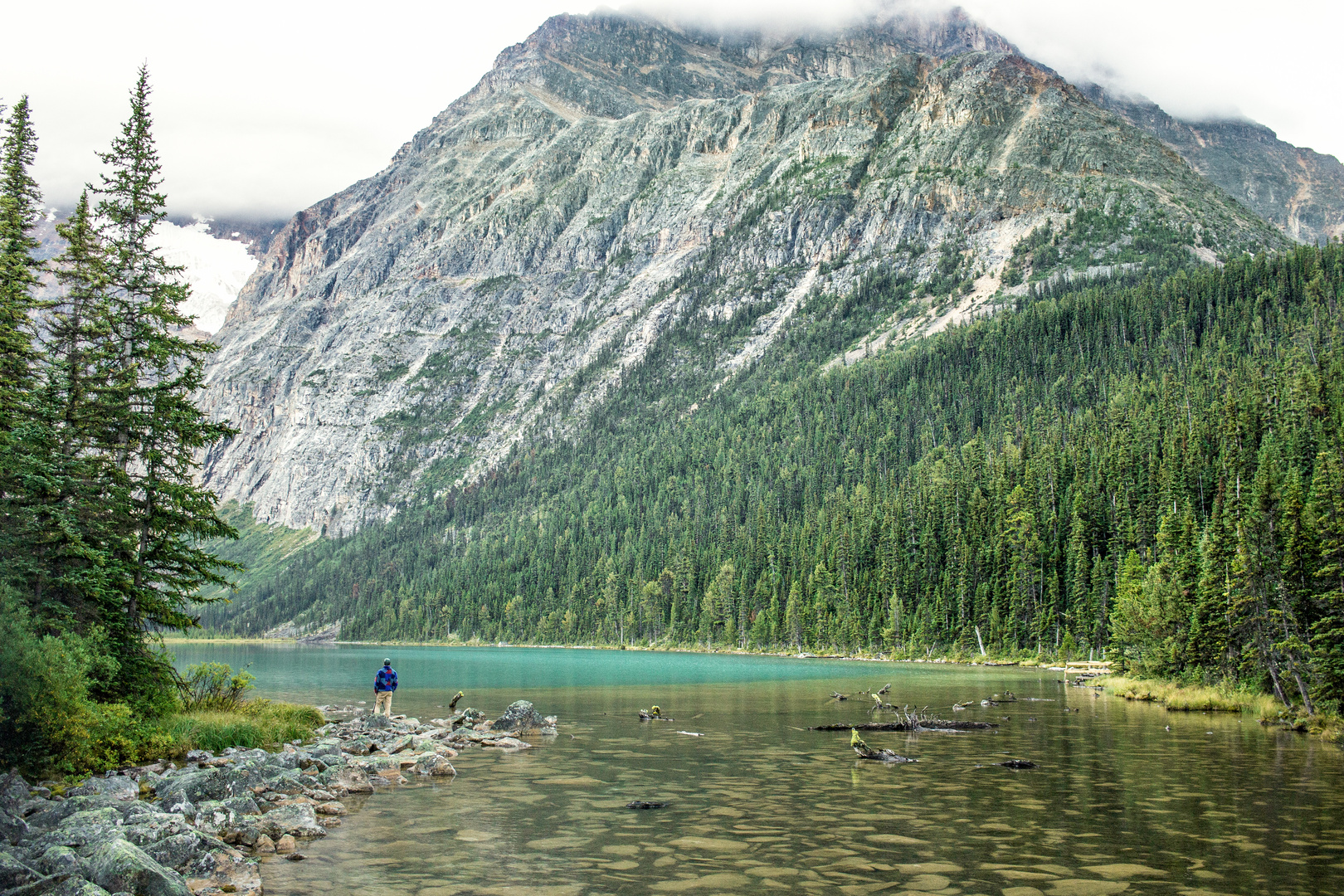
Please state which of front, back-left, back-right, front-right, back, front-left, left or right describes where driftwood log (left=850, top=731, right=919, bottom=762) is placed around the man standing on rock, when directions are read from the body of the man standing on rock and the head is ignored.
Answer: back-right

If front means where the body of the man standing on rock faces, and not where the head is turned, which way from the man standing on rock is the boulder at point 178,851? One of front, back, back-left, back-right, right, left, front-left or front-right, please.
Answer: back

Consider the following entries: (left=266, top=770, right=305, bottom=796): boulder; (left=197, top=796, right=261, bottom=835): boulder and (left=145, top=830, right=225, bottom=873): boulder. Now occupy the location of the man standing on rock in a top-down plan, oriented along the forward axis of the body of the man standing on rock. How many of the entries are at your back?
3

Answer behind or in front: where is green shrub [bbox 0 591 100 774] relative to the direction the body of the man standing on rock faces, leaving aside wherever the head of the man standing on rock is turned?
behind

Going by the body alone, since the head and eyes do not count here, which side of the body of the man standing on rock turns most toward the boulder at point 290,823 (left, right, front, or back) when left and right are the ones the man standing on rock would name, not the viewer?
back

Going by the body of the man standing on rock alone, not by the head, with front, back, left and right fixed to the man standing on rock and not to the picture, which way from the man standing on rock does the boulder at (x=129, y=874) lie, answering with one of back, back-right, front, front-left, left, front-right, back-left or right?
back

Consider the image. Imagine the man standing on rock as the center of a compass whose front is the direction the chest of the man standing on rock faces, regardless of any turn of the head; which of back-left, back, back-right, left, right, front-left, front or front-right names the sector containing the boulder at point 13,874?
back

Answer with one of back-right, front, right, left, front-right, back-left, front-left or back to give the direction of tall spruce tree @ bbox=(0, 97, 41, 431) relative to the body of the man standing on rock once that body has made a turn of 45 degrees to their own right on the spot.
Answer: back

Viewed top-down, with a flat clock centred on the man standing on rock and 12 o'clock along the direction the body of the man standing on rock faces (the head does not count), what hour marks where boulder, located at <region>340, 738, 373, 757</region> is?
The boulder is roughly at 6 o'clock from the man standing on rock.

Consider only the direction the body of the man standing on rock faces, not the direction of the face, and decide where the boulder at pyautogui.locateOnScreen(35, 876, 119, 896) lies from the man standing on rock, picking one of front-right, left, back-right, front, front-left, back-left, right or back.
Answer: back

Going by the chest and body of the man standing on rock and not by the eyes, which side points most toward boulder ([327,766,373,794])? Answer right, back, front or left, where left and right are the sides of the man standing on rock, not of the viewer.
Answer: back

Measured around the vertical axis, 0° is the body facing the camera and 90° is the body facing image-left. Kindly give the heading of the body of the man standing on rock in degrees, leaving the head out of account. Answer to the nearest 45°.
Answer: approximately 180°

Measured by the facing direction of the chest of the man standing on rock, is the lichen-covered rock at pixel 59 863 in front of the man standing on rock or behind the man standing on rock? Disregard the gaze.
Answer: behind
